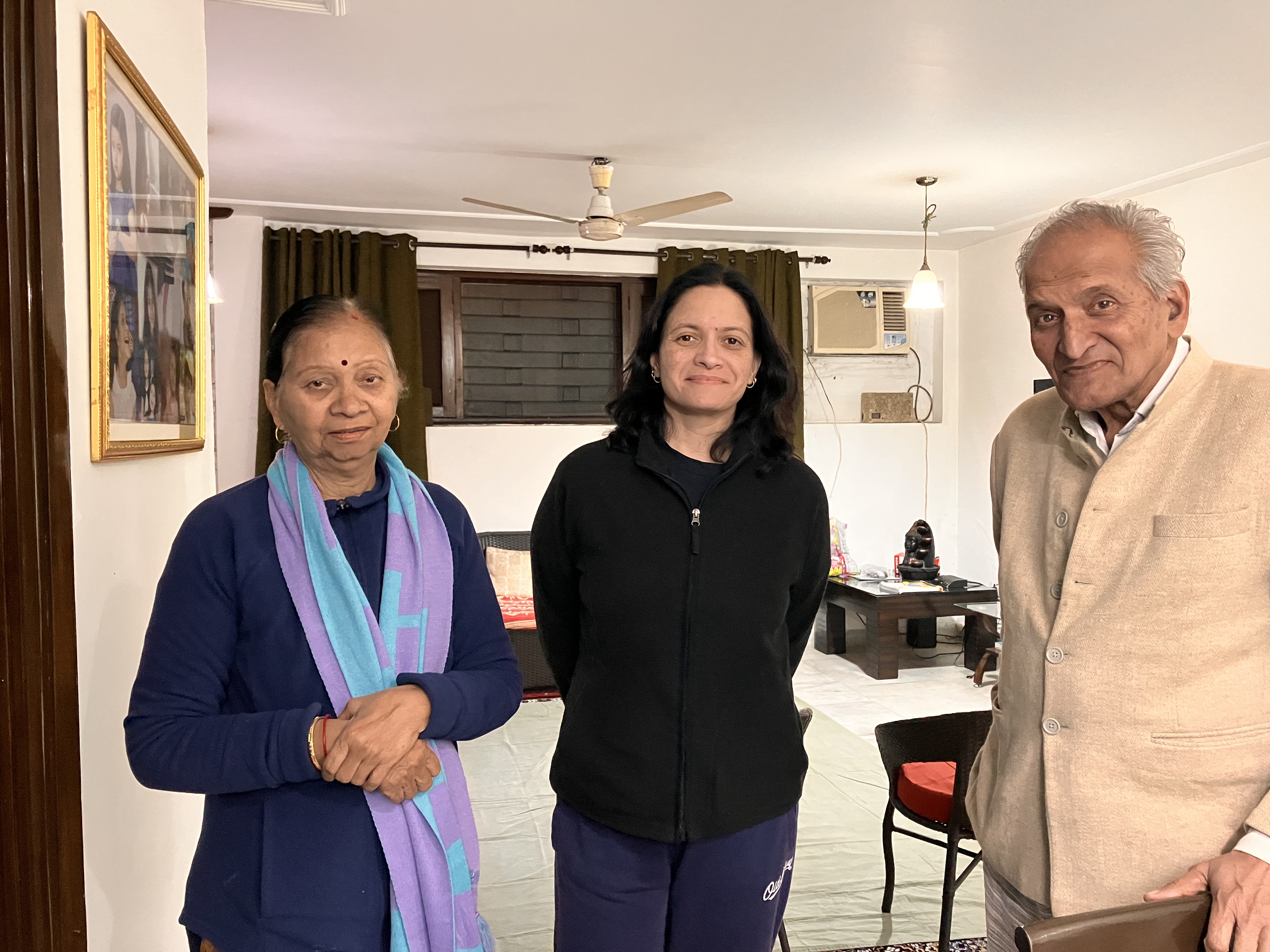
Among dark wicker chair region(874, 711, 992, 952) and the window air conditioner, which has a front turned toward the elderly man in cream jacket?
the window air conditioner

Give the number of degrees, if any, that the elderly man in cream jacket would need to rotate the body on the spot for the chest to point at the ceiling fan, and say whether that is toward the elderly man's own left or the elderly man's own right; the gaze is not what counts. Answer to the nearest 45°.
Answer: approximately 90° to the elderly man's own right

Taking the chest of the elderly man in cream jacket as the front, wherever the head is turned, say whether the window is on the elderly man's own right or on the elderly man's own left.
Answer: on the elderly man's own right

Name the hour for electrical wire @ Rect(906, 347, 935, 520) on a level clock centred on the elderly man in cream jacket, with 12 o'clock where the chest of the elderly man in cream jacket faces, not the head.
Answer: The electrical wire is roughly at 4 o'clock from the elderly man in cream jacket.

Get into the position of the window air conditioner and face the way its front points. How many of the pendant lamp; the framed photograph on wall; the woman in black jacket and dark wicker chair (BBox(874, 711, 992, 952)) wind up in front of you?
4

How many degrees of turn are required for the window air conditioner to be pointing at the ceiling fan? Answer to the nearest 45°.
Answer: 0° — it already faces it

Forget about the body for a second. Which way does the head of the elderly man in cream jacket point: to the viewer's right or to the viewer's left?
to the viewer's left

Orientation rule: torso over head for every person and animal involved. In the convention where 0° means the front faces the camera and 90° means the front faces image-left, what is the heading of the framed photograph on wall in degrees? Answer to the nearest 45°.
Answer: approximately 270°

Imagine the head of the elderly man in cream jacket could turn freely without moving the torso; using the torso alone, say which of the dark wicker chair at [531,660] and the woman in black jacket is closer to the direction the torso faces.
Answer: the woman in black jacket

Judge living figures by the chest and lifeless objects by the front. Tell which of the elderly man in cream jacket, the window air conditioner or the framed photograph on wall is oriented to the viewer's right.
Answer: the framed photograph on wall
